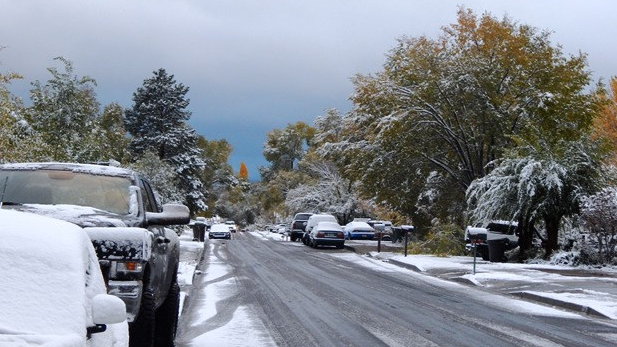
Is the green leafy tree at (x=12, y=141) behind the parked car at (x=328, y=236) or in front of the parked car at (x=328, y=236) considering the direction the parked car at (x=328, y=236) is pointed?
behind

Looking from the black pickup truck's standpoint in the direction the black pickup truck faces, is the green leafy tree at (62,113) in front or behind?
behind

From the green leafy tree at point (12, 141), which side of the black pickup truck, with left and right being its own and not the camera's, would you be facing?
back

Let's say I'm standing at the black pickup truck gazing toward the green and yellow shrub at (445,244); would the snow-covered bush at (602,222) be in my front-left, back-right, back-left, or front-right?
front-right

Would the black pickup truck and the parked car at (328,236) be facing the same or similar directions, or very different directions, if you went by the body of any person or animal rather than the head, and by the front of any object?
very different directions

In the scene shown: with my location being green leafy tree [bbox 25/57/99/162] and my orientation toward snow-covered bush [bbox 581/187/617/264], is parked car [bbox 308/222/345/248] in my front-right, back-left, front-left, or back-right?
front-left

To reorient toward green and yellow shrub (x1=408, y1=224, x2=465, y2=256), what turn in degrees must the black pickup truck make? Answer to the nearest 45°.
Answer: approximately 135° to its left

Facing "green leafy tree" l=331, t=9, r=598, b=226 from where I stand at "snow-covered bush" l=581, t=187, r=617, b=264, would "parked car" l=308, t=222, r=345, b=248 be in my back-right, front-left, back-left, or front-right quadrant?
front-left

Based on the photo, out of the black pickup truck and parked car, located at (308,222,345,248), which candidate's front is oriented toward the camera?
the black pickup truck

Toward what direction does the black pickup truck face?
toward the camera

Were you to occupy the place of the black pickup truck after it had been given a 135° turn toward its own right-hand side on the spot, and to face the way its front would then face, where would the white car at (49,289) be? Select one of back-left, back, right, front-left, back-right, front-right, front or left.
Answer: back-left

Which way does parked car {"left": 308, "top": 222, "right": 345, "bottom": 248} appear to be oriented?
away from the camera
